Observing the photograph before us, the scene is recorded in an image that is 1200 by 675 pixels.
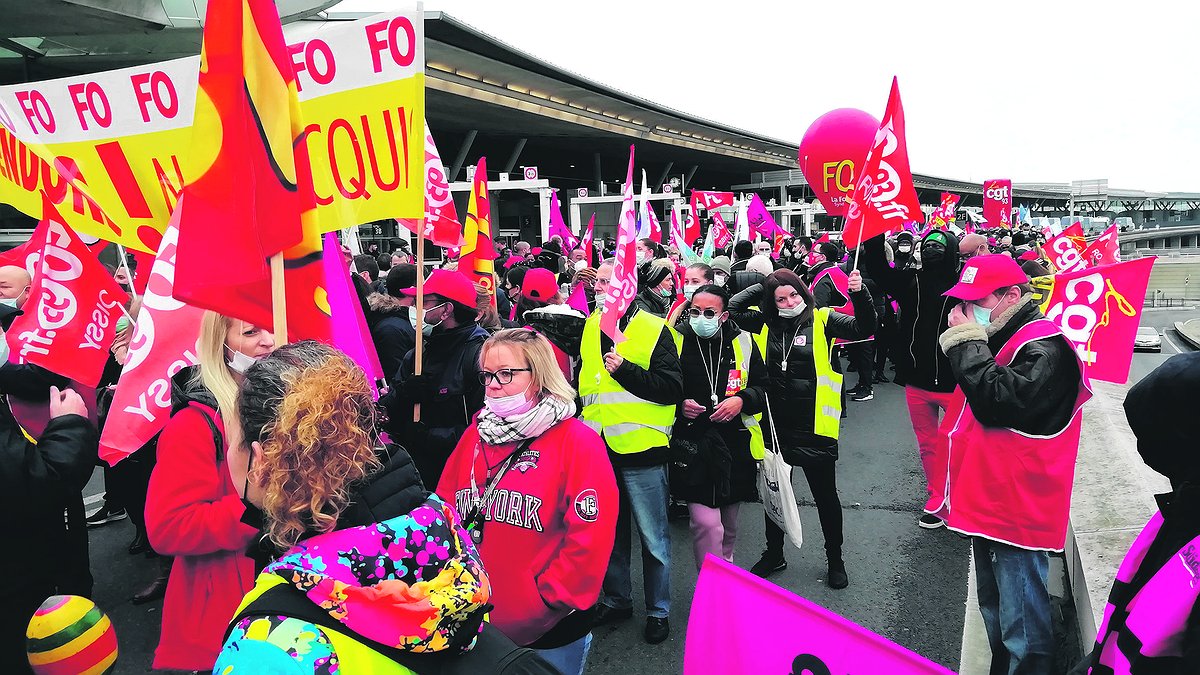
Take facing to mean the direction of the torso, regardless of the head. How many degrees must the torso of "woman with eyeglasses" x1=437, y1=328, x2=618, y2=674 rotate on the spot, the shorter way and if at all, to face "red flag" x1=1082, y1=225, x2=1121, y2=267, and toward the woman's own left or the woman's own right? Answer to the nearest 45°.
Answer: approximately 180°

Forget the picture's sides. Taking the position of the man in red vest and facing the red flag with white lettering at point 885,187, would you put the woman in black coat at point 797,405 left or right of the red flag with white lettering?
left

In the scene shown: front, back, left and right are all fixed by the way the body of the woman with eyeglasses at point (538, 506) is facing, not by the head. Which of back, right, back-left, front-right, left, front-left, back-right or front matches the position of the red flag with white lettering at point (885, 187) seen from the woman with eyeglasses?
back

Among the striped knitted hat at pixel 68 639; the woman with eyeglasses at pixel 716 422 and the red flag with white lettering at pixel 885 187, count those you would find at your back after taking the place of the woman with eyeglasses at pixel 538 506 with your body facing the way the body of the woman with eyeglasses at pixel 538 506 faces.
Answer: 2

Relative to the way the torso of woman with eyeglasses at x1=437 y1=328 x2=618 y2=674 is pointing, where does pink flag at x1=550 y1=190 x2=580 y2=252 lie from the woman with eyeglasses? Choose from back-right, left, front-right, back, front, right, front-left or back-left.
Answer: back-right

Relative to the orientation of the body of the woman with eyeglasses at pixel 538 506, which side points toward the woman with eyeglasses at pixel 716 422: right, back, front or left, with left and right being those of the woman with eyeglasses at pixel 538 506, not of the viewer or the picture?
back

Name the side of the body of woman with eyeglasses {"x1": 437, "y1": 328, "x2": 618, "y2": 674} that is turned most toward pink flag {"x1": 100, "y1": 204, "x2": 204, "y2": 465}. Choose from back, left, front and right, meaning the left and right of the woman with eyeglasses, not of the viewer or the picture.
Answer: right

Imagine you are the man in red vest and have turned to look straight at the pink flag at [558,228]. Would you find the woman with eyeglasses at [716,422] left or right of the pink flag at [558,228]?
left

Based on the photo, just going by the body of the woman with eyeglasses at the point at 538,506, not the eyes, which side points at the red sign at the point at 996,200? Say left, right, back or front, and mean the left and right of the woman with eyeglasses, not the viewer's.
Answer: back

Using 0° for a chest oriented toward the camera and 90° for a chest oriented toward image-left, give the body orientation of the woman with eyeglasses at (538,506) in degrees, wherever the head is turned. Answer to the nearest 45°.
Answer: approximately 45°

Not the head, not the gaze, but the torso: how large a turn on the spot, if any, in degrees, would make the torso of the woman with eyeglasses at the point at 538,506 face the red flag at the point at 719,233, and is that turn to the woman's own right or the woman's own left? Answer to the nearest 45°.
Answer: approximately 135° to the woman's own right

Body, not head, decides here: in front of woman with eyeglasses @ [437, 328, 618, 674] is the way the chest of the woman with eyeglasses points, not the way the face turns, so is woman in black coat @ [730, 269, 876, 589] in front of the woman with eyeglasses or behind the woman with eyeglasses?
behind
